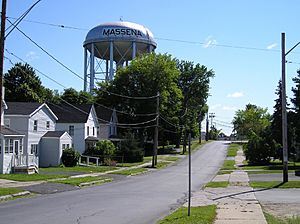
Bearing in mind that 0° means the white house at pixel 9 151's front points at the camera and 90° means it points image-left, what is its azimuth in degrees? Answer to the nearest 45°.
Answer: approximately 315°

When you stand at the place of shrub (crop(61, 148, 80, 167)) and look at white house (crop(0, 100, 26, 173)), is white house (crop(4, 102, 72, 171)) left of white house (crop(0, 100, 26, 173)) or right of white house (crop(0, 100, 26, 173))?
right

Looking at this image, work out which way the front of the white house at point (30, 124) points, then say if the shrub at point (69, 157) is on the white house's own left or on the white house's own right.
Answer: on the white house's own left

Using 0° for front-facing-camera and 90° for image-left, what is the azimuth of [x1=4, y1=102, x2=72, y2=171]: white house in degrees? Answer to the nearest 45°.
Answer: approximately 315°

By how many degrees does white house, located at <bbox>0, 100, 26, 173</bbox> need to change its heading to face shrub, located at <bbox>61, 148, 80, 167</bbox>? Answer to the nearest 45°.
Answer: approximately 90° to its left
